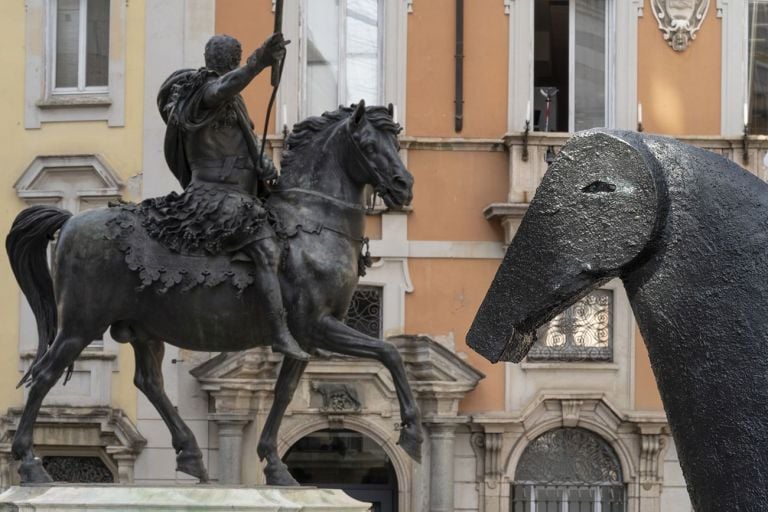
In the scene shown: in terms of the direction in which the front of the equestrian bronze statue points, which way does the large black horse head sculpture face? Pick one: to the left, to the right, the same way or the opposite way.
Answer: the opposite way

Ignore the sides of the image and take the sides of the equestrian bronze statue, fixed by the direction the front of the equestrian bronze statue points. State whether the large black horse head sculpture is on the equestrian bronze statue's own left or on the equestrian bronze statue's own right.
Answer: on the equestrian bronze statue's own right

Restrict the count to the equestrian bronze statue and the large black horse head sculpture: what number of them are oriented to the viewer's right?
1

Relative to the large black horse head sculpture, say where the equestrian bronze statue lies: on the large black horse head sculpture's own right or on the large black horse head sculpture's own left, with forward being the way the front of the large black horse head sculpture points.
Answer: on the large black horse head sculpture's own right

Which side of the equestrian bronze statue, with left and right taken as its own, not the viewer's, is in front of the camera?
right

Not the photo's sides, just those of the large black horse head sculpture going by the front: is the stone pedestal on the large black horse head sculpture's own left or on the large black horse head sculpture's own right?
on the large black horse head sculpture's own right

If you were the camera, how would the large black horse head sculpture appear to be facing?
facing to the left of the viewer
